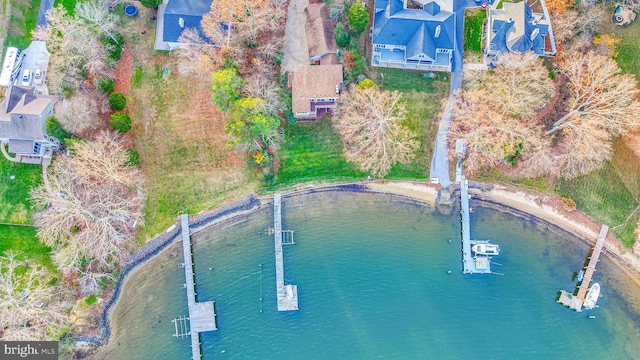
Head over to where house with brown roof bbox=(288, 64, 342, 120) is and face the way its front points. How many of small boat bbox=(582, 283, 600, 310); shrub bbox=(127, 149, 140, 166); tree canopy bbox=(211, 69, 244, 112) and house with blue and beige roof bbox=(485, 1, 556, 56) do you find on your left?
2

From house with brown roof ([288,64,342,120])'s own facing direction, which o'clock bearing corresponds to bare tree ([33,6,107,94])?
The bare tree is roughly at 3 o'clock from the house with brown roof.

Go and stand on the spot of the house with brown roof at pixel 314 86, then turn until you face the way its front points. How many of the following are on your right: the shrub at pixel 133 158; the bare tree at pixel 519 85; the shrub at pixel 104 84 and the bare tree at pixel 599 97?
2

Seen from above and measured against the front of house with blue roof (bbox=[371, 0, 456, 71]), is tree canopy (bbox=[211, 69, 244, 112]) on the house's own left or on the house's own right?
on the house's own right

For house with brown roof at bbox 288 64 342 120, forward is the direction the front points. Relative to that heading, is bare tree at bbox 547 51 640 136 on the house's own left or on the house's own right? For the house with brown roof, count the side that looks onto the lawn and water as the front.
on the house's own left

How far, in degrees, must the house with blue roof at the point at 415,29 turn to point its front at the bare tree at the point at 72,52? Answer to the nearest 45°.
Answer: approximately 90° to its right

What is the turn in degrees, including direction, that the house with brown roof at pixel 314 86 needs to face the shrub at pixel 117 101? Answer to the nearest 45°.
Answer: approximately 90° to its right
